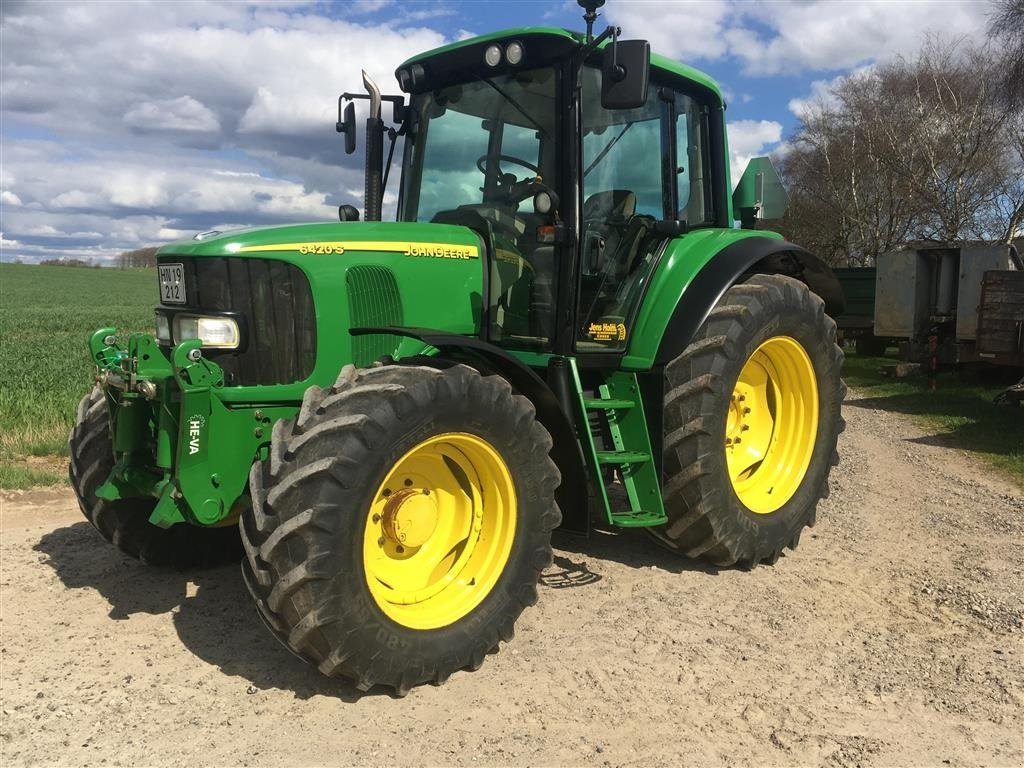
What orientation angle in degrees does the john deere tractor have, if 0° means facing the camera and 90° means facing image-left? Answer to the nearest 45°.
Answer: approximately 45°

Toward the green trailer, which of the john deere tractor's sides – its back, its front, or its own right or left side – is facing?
back
